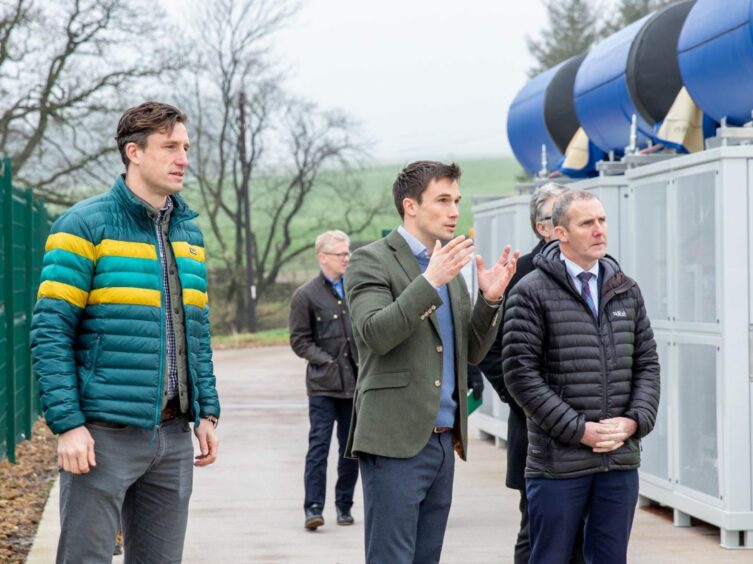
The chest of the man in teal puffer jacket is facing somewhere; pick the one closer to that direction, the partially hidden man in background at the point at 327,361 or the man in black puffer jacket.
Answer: the man in black puffer jacket

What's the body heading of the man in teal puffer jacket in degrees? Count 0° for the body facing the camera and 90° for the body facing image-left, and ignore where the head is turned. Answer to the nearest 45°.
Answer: approximately 315°

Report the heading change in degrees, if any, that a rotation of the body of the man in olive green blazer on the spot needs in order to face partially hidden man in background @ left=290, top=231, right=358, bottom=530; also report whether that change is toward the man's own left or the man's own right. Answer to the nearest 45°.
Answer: approximately 135° to the man's own left

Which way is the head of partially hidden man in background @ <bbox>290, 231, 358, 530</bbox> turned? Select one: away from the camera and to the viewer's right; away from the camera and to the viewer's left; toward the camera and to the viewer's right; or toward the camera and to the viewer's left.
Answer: toward the camera and to the viewer's right

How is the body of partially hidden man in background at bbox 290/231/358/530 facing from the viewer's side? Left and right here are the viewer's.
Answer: facing the viewer and to the right of the viewer

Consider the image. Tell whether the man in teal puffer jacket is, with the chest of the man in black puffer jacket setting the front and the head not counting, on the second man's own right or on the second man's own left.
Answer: on the second man's own right
